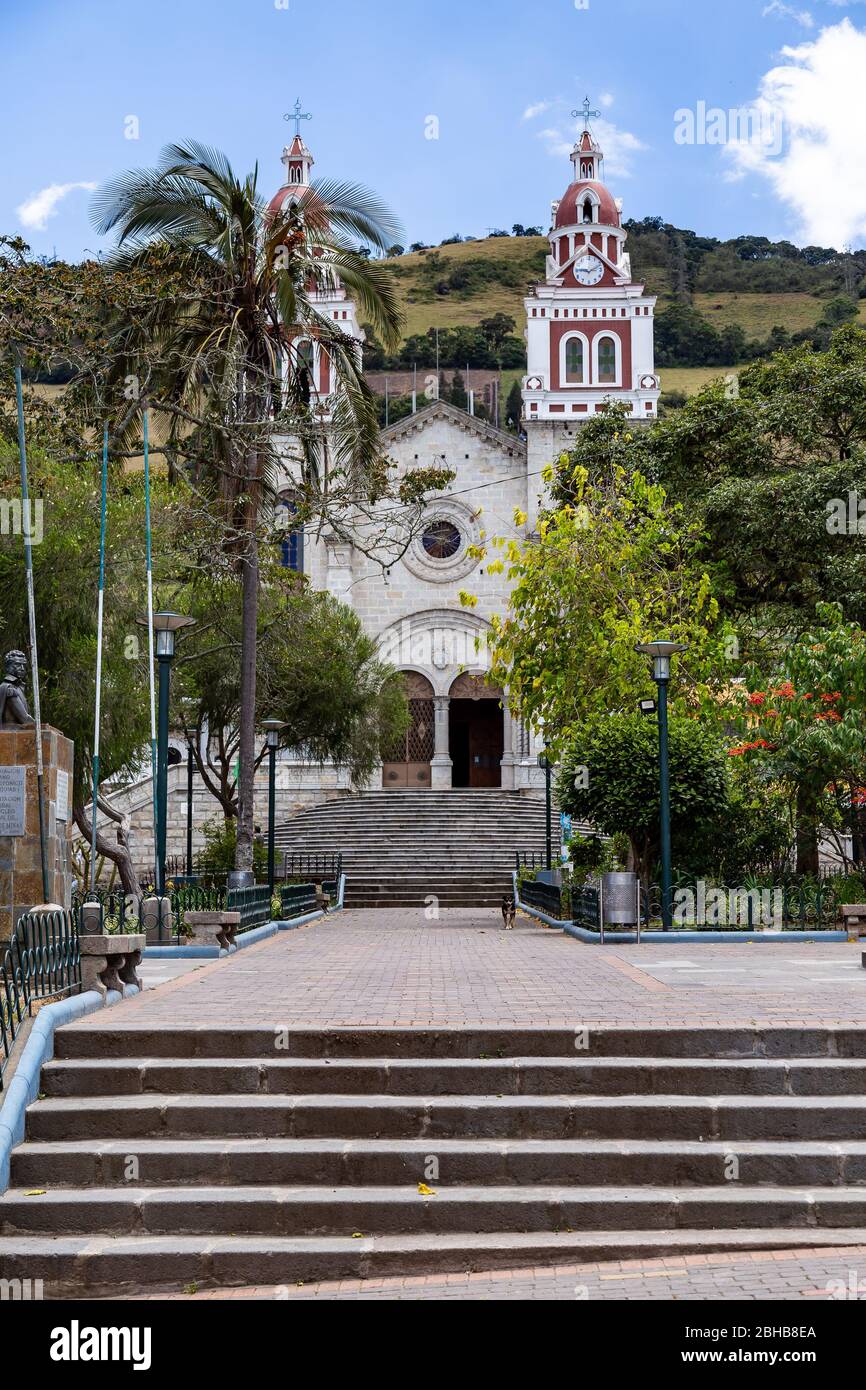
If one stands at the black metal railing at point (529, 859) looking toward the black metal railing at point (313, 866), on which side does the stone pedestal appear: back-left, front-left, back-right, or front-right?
front-left

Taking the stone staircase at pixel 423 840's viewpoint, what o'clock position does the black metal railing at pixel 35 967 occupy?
The black metal railing is roughly at 12 o'clock from the stone staircase.

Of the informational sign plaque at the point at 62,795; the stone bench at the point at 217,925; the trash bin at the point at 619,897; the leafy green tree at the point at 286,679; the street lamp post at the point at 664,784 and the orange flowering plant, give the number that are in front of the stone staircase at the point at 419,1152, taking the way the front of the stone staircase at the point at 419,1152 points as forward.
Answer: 0

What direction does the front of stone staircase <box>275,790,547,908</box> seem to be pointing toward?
toward the camera

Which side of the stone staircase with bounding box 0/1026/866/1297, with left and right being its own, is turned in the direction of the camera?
front

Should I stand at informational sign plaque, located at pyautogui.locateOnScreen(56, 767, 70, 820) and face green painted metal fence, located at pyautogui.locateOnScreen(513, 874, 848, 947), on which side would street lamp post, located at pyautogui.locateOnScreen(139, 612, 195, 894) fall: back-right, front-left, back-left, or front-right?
front-left

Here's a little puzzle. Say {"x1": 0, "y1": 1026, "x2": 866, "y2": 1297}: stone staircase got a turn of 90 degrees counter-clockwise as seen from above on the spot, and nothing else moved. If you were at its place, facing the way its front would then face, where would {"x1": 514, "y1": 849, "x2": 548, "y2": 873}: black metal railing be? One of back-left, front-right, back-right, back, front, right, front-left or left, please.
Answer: left

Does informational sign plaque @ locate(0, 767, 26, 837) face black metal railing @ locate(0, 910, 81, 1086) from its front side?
yes

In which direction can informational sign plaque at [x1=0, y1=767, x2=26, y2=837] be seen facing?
toward the camera

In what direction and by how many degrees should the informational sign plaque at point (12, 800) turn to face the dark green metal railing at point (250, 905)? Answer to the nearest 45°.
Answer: approximately 135° to its left

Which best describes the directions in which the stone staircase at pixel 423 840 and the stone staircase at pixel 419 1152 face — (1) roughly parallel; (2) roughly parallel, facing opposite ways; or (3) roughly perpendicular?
roughly parallel

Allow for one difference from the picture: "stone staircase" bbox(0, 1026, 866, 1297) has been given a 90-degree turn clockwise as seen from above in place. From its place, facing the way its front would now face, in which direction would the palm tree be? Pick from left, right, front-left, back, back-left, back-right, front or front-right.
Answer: right

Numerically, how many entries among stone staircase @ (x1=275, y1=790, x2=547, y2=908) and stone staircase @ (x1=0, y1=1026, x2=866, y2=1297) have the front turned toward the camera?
2

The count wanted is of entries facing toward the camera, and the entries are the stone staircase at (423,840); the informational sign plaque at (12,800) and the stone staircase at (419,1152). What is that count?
3

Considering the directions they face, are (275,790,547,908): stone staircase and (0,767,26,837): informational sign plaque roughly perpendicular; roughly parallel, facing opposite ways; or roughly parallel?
roughly parallel
